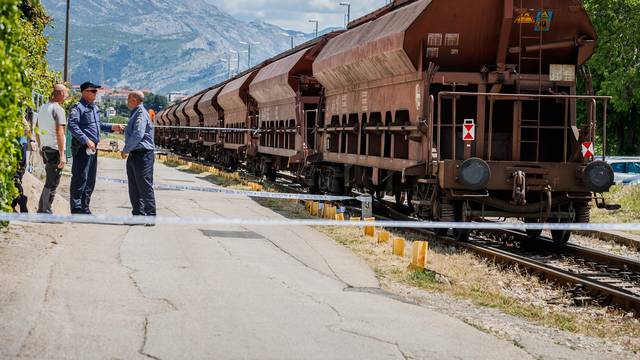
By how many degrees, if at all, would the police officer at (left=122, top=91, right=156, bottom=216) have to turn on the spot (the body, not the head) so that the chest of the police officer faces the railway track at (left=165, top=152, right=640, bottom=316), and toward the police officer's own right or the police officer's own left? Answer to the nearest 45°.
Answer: approximately 180°

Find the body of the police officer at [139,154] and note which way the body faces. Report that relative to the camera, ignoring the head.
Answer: to the viewer's left

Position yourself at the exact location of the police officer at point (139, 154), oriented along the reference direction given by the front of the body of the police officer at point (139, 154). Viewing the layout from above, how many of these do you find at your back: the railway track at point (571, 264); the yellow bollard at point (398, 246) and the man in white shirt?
2

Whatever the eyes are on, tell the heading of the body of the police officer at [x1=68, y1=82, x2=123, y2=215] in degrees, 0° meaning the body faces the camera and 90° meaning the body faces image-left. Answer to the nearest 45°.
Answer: approximately 315°

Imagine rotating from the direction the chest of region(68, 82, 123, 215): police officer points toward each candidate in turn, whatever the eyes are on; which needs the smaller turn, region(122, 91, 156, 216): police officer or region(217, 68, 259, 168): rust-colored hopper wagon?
the police officer

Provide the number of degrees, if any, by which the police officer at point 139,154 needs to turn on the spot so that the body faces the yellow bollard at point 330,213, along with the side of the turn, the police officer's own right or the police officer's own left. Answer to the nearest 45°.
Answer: approximately 135° to the police officer's own right

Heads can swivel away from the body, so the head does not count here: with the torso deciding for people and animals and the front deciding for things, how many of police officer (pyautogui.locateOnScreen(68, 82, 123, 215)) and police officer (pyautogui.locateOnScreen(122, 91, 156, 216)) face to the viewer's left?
1

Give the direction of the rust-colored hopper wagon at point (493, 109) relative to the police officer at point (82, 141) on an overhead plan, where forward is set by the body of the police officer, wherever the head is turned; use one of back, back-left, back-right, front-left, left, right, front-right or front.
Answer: front-left

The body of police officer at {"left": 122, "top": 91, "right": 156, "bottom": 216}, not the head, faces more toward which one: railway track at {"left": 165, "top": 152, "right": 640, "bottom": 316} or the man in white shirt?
the man in white shirt

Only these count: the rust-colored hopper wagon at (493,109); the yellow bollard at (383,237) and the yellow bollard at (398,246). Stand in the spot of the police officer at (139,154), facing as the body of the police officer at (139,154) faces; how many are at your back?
3

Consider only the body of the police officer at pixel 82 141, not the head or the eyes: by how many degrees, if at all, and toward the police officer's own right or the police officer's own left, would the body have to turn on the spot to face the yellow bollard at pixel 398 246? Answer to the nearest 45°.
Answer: approximately 45° to the police officer's own left

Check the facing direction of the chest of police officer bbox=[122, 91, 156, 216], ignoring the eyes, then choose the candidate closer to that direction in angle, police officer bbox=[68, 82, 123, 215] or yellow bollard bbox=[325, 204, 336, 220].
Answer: the police officer

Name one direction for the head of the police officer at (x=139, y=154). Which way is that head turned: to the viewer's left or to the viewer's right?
to the viewer's left
